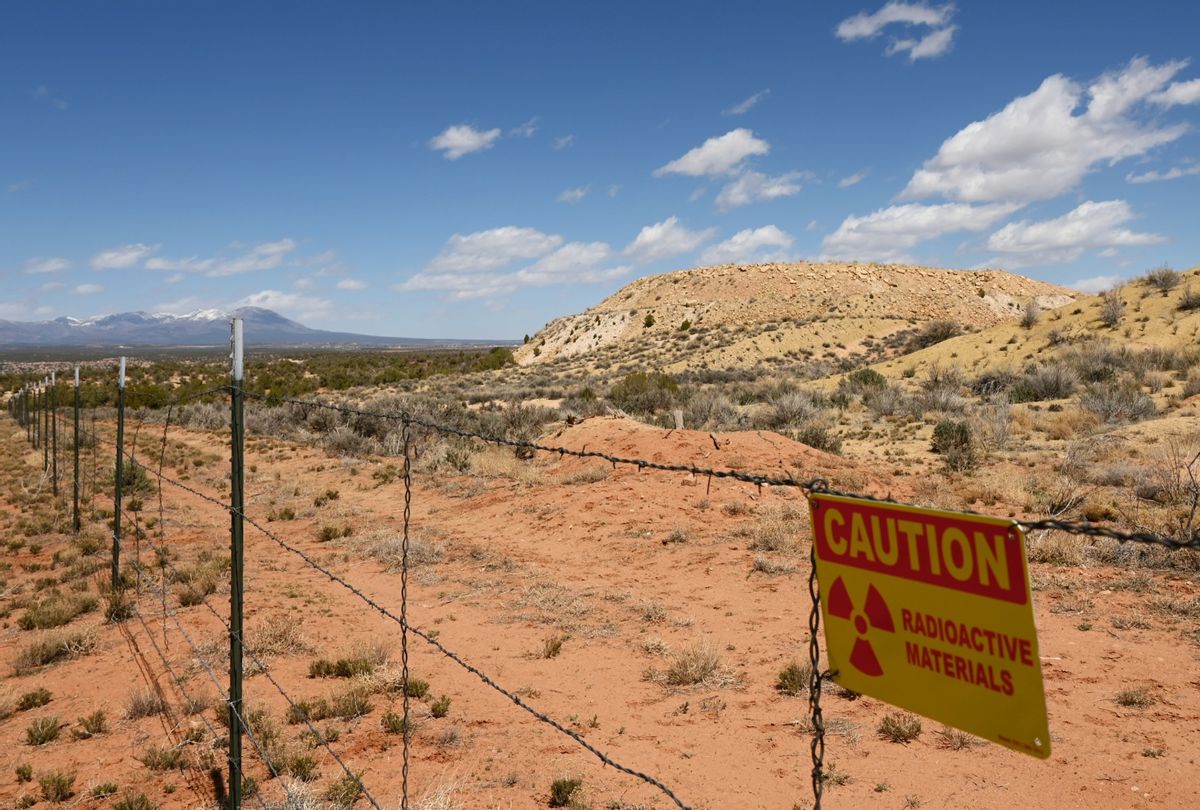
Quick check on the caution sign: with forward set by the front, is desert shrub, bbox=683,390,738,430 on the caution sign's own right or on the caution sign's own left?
on the caution sign's own right

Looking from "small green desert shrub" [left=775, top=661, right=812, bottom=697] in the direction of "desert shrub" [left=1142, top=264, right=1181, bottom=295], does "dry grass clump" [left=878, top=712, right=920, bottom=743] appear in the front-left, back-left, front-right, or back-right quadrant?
back-right

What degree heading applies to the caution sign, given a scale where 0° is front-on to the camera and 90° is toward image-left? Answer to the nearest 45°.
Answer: approximately 45°

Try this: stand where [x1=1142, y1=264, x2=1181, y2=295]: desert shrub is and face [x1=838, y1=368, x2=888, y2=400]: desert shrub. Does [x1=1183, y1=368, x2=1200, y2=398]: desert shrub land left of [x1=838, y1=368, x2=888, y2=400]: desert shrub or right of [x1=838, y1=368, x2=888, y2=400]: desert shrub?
left

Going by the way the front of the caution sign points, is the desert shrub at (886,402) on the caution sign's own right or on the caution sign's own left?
on the caution sign's own right

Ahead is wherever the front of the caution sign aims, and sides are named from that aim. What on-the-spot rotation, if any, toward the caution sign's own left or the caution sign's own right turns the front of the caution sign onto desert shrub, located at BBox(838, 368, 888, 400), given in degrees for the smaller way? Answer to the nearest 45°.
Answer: approximately 135° to the caution sign's own right

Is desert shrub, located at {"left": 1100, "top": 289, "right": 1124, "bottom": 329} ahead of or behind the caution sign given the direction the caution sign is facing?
behind

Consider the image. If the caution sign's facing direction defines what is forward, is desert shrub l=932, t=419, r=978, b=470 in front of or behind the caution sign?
behind

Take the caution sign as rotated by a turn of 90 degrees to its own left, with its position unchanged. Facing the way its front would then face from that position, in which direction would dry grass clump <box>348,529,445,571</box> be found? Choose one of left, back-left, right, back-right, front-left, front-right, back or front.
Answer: back
